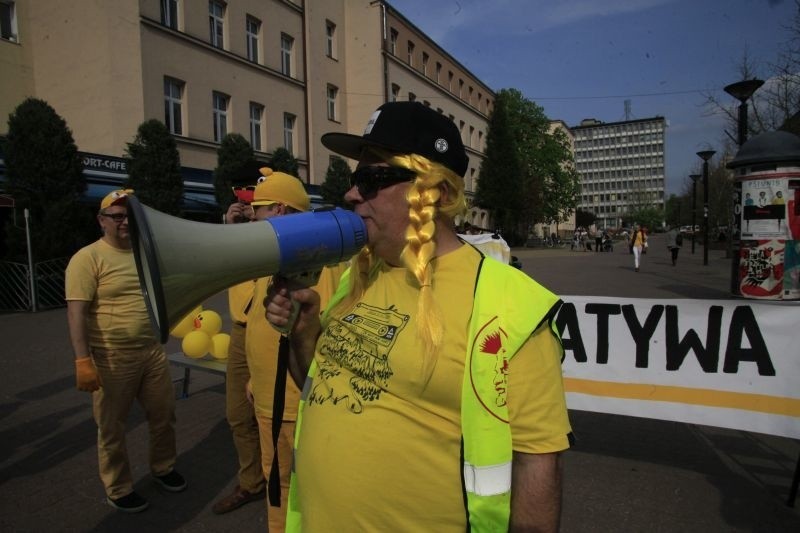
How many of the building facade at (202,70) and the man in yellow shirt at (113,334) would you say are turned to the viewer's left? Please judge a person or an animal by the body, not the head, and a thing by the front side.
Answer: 0

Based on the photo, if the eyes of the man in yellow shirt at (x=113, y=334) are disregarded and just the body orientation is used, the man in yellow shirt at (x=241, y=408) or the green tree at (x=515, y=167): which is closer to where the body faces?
the man in yellow shirt

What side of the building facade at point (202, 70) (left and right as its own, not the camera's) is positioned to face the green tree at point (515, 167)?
left

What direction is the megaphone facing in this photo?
to the viewer's left

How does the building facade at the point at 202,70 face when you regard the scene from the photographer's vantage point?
facing the viewer and to the right of the viewer

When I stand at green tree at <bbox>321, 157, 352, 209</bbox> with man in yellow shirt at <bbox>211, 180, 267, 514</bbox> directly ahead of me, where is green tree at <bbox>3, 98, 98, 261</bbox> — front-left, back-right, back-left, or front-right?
front-right

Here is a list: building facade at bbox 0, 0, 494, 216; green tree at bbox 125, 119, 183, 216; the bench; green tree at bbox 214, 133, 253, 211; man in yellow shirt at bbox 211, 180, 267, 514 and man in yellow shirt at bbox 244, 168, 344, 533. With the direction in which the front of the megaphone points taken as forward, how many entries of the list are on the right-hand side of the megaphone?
6

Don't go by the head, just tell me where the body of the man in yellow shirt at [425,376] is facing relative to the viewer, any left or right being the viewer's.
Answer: facing the viewer and to the left of the viewer

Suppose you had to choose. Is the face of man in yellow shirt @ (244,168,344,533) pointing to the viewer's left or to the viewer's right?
to the viewer's left

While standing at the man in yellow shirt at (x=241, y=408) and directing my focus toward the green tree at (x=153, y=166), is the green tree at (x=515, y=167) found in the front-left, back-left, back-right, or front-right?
front-right
